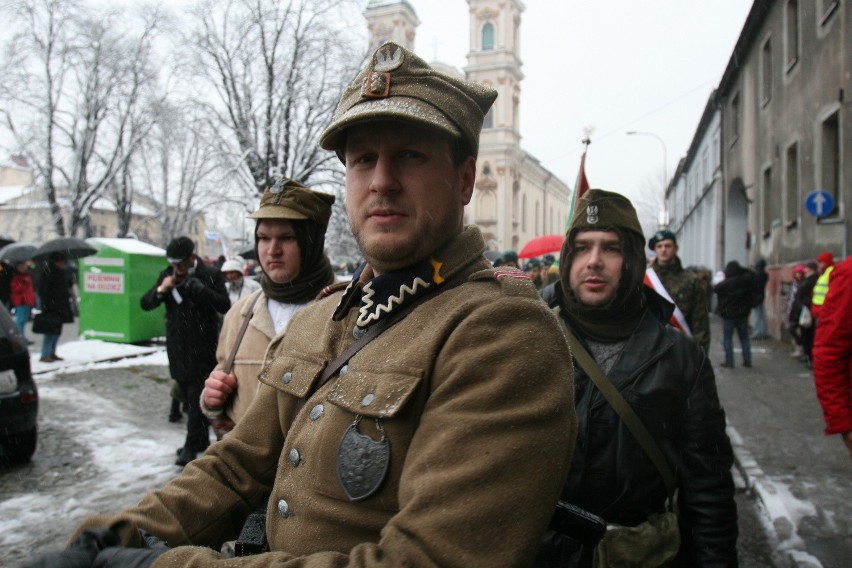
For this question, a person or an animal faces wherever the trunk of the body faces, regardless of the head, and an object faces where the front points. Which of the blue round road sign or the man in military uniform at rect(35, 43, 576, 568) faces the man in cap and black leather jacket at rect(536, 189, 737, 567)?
the blue round road sign

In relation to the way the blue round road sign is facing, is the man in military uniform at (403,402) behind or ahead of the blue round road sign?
ahead

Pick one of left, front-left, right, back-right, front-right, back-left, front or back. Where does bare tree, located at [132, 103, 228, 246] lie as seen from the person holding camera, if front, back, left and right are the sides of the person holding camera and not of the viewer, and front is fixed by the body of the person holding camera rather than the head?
back-right

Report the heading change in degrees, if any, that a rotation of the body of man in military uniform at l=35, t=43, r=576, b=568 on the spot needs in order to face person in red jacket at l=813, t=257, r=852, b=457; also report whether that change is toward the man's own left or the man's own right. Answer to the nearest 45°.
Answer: approximately 180°

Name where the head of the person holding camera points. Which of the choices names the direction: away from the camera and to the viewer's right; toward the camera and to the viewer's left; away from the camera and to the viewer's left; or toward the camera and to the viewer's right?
toward the camera and to the viewer's left

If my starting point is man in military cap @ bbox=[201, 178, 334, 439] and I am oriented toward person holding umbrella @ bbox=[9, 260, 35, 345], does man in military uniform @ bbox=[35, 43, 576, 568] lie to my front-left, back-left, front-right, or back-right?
back-left

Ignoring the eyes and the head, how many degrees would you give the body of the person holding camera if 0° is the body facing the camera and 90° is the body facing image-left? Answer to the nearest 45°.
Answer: approximately 45°

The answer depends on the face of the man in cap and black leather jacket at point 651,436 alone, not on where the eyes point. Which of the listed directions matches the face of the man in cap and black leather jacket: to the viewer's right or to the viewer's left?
to the viewer's left

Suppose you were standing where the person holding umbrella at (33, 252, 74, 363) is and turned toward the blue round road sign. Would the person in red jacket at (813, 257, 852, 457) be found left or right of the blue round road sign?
right

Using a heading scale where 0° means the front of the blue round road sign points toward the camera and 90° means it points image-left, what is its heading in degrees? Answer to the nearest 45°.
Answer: approximately 0°

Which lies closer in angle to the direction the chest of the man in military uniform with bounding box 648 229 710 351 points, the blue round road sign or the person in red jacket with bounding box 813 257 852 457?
the person in red jacket

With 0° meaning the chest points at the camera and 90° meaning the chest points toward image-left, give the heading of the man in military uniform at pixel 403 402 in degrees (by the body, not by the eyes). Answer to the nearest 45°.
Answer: approximately 45°
